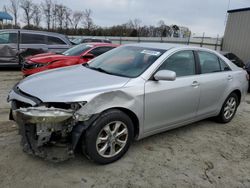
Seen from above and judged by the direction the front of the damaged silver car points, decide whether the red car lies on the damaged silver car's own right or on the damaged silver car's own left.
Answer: on the damaged silver car's own right

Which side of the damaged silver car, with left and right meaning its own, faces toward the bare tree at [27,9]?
right

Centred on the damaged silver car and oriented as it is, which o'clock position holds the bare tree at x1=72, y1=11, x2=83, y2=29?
The bare tree is roughly at 4 o'clock from the damaged silver car.

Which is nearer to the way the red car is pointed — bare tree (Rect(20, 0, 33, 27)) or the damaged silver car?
the damaged silver car

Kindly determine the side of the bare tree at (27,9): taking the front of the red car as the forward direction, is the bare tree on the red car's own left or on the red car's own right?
on the red car's own right

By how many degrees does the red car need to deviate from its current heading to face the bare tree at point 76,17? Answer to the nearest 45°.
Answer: approximately 135° to its right

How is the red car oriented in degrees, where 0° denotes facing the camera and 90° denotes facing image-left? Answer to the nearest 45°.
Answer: approximately 45°

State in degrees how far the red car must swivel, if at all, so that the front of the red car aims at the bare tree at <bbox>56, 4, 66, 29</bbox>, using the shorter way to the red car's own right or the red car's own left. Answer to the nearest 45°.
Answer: approximately 135° to the red car's own right

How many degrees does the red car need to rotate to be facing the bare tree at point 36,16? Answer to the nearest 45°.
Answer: approximately 135° to its right

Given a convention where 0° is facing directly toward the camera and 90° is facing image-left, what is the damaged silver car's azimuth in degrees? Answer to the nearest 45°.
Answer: approximately 45°

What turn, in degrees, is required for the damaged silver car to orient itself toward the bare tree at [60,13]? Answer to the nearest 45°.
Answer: approximately 135° to its right

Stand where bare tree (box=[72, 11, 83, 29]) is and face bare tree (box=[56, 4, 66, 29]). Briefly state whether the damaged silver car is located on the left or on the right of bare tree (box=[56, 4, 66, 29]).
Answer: left

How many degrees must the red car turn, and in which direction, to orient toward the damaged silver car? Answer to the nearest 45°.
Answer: approximately 45° to its left
